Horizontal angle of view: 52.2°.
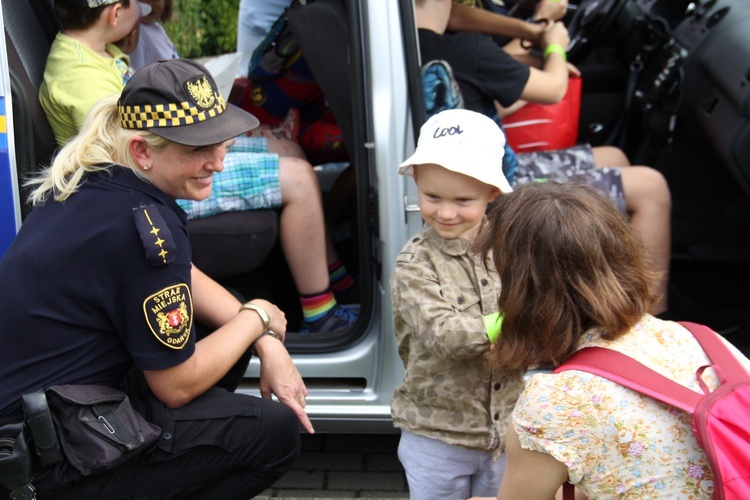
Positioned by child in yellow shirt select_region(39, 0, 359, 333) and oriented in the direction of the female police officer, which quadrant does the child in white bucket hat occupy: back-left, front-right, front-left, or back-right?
front-left

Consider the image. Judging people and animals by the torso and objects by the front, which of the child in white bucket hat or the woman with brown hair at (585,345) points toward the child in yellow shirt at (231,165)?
the woman with brown hair

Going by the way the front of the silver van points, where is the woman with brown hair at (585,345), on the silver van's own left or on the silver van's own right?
on the silver van's own right

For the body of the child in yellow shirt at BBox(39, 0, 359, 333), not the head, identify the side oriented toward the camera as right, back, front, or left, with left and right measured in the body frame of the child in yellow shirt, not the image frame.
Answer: right

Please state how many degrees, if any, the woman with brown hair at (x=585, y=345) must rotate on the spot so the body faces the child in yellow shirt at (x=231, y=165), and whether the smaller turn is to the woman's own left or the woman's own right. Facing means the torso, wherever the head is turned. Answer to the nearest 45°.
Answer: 0° — they already face them

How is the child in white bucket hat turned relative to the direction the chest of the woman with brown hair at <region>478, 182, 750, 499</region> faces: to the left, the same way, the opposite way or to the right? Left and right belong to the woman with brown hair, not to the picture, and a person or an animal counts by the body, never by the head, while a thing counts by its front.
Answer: the opposite way

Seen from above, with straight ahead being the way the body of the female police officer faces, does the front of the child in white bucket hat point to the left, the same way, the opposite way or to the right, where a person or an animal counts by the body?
to the right

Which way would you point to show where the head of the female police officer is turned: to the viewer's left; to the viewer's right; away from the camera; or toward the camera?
to the viewer's right

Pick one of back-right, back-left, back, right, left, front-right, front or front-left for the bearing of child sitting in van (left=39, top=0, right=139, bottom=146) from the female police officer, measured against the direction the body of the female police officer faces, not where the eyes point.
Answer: left

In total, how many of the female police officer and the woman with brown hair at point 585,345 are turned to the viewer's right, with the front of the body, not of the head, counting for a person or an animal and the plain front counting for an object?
1

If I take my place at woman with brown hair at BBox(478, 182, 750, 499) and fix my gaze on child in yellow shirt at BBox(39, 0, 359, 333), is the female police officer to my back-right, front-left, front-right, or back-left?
front-left

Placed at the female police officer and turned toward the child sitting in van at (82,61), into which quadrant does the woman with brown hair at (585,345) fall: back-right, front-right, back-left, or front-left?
back-right

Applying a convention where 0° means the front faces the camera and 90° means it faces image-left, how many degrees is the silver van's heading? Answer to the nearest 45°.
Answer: approximately 270°

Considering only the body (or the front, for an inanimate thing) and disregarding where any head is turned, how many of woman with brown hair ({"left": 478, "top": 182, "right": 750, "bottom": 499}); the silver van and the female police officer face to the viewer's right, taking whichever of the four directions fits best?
2

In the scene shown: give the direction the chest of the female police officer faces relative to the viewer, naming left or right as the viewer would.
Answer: facing to the right of the viewer

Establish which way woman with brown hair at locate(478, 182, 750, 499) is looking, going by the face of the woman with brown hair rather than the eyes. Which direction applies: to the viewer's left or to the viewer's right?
to the viewer's left

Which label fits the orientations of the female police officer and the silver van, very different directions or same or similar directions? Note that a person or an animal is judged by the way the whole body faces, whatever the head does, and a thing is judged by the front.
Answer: same or similar directions
